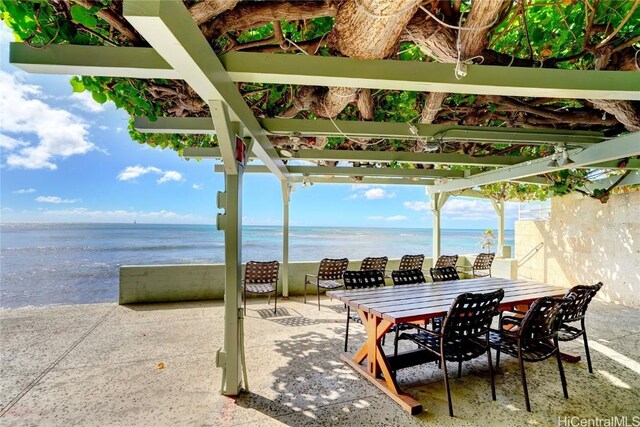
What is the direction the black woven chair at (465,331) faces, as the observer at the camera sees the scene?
facing away from the viewer and to the left of the viewer

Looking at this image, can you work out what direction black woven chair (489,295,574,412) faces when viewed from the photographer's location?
facing away from the viewer and to the left of the viewer

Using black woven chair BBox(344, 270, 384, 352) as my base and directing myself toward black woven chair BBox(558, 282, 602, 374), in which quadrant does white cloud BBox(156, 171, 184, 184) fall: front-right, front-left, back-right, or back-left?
back-left

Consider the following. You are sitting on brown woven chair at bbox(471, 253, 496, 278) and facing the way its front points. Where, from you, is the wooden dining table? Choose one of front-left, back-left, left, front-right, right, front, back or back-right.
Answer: front-left

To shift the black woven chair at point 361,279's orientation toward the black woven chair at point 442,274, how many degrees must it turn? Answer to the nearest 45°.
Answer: approximately 90° to its left

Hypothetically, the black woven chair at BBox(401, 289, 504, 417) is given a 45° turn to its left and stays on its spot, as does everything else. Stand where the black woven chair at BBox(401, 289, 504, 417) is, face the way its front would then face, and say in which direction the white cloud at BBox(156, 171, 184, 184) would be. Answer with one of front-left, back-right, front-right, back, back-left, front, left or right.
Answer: front-right

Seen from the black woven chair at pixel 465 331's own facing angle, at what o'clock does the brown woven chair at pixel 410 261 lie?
the brown woven chair at pixel 410 261 is roughly at 1 o'clock from the black woven chair at pixel 465 331.

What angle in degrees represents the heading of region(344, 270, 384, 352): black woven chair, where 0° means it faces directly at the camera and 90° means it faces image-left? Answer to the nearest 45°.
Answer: approximately 315°

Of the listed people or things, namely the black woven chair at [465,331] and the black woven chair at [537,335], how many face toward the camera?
0

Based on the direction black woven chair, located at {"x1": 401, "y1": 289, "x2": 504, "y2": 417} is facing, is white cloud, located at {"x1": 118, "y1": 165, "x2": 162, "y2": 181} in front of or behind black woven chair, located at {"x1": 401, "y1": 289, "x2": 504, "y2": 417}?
in front

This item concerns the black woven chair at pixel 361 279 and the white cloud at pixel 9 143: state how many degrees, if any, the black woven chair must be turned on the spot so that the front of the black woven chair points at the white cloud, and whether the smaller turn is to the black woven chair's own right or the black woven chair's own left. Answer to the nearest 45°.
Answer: approximately 180°

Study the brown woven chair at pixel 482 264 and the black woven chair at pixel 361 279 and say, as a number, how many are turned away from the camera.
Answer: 0
